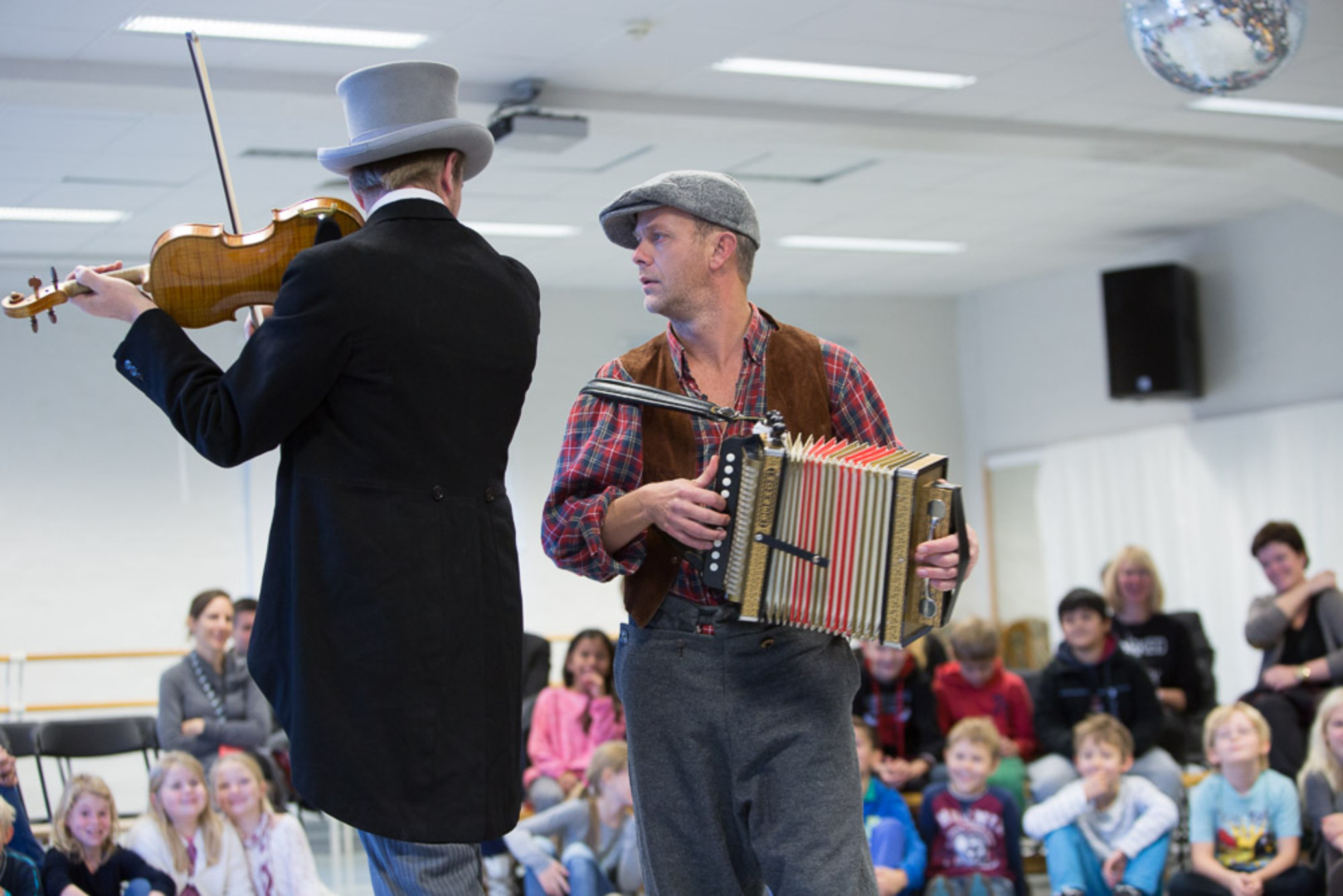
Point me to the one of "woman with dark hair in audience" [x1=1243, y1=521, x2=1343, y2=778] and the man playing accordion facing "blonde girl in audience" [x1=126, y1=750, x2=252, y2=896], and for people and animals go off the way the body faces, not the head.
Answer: the woman with dark hair in audience

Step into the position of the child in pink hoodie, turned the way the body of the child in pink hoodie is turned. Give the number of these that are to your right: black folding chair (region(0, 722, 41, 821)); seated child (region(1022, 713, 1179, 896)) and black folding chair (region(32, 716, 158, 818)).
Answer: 2

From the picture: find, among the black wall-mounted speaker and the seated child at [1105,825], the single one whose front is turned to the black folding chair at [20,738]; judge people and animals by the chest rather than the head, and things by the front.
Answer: the black wall-mounted speaker

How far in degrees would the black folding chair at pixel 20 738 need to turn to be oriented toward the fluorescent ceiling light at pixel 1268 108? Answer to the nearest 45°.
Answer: approximately 45° to its left

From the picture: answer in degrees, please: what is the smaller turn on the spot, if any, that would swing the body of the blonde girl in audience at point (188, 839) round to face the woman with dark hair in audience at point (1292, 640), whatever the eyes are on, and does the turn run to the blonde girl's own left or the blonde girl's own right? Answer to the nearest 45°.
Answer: approximately 90° to the blonde girl's own left

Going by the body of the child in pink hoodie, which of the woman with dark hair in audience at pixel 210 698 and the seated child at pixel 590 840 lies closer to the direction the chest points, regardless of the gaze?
the seated child

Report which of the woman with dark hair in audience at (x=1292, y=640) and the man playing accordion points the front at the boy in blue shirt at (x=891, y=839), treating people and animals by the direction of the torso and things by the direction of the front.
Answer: the woman with dark hair in audience
